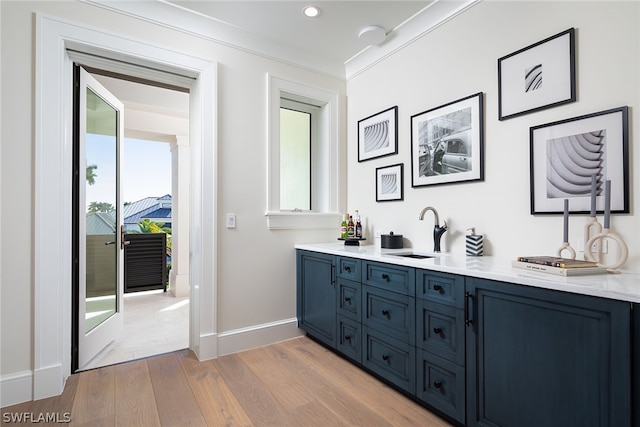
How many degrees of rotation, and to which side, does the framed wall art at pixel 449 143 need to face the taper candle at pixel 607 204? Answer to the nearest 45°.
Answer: approximately 90° to its left

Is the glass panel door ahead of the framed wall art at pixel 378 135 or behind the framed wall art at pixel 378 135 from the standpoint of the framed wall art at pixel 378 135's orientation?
ahead

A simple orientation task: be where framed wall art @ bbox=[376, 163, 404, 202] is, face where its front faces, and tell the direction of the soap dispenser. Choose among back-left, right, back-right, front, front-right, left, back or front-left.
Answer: left

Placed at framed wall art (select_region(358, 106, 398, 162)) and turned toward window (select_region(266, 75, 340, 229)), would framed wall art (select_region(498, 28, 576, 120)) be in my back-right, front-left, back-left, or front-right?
back-left

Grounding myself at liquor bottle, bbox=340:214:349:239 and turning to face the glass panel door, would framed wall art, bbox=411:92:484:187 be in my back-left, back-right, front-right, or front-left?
back-left

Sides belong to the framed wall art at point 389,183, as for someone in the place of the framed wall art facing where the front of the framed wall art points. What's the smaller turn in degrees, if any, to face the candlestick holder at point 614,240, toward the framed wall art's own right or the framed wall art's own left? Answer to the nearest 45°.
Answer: approximately 90° to the framed wall art's own left

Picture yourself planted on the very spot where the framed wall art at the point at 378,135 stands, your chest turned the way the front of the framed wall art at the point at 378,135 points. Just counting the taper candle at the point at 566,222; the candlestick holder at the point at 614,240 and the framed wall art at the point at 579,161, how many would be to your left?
3

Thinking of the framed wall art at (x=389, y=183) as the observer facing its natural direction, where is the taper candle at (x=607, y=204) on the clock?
The taper candle is roughly at 9 o'clock from the framed wall art.

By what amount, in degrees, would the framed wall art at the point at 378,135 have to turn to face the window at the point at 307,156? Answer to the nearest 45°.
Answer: approximately 45° to its right

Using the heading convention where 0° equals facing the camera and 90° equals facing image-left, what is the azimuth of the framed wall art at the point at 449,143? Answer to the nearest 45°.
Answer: approximately 45°

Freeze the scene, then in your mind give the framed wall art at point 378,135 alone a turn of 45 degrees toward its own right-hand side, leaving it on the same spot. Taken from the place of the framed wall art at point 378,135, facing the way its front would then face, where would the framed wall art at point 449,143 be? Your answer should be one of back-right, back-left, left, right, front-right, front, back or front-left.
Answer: back-left

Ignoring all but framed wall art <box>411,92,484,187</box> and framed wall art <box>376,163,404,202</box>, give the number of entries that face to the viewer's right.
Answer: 0
